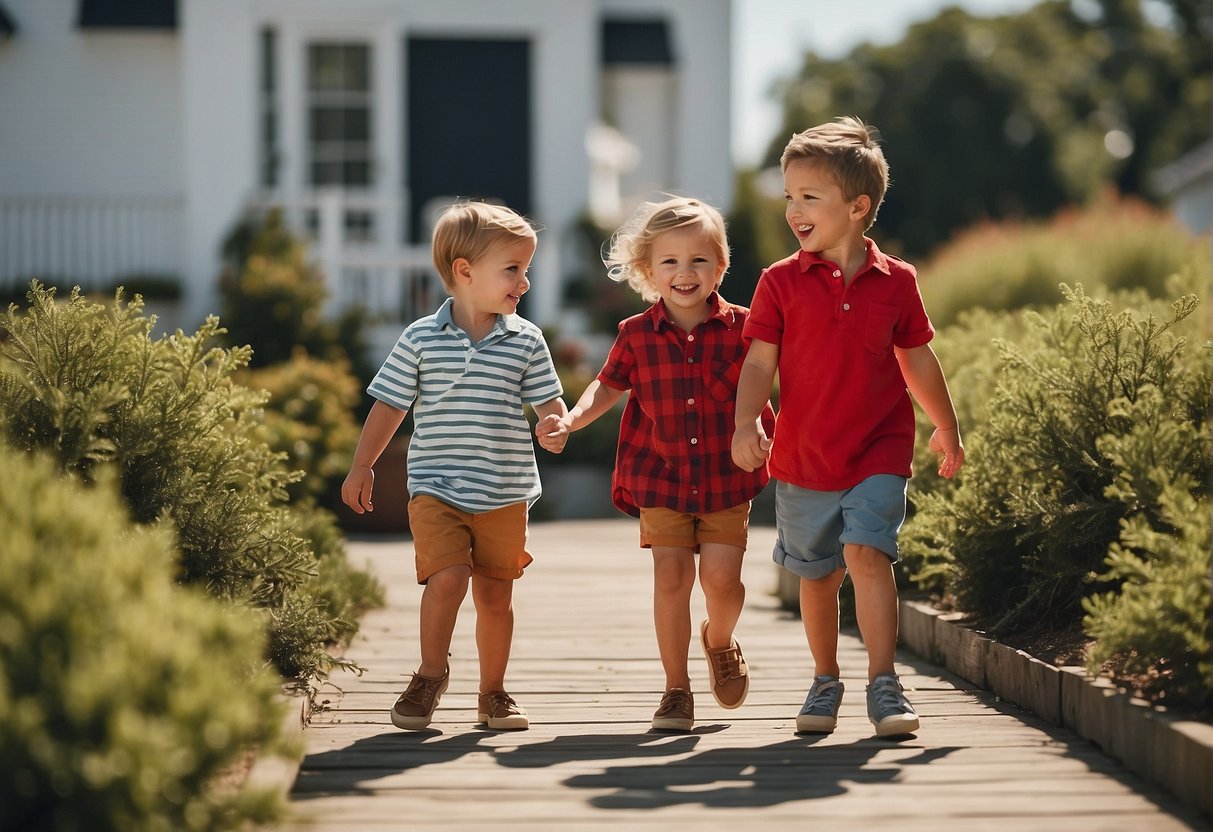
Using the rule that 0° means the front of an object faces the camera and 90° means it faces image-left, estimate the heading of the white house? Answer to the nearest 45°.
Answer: approximately 0°

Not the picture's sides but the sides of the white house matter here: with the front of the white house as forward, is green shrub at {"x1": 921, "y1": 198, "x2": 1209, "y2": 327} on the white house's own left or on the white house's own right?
on the white house's own left

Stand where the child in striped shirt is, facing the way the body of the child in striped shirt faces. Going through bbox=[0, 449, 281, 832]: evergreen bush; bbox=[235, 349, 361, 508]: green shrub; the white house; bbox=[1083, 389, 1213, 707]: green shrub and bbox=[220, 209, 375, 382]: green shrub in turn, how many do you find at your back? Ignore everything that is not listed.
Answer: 3

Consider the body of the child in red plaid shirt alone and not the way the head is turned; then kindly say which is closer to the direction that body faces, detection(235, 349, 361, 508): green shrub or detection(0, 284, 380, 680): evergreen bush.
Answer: the evergreen bush

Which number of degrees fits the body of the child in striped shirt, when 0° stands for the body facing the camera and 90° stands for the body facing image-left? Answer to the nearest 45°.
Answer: approximately 0°

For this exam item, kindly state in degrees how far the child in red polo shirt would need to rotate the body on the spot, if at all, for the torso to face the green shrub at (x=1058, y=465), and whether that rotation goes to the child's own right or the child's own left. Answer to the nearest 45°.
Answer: approximately 135° to the child's own left
